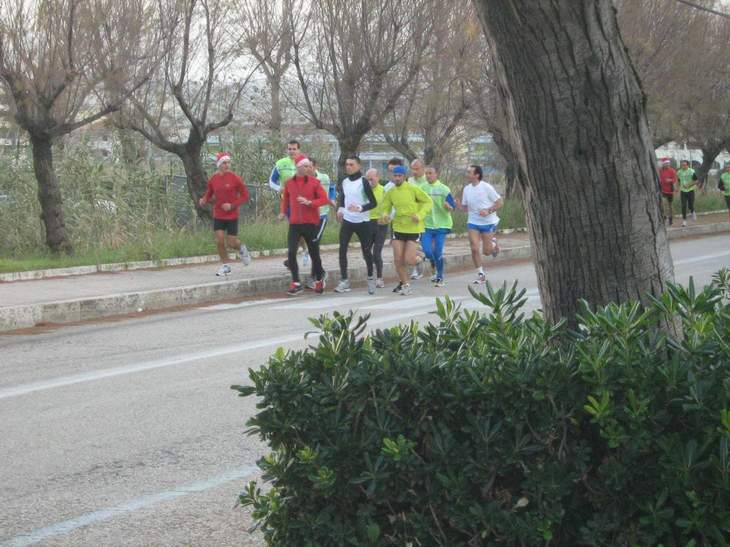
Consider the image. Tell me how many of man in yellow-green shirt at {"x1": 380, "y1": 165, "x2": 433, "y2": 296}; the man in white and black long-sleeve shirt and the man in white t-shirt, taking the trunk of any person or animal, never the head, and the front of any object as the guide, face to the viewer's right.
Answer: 0

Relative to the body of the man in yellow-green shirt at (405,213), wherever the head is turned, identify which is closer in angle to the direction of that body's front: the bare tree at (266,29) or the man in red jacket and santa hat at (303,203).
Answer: the man in red jacket and santa hat

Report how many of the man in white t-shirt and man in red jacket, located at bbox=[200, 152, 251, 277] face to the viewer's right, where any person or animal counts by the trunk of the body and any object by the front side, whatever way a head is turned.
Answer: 0

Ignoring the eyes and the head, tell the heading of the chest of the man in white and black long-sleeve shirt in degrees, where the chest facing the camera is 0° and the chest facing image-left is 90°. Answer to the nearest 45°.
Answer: approximately 45°

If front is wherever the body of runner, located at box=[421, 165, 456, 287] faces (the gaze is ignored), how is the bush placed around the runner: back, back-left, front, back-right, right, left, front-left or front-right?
front-left

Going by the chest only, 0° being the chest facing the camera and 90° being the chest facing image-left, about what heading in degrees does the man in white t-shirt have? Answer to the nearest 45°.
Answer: approximately 45°

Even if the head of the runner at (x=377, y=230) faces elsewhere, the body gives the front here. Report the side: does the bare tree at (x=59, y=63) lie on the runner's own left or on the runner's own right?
on the runner's own right

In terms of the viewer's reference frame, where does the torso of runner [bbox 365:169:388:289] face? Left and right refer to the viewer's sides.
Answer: facing the viewer and to the left of the viewer

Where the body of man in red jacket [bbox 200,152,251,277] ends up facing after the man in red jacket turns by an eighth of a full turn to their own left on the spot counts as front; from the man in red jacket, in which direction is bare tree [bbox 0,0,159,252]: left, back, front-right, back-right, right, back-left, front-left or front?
back-right

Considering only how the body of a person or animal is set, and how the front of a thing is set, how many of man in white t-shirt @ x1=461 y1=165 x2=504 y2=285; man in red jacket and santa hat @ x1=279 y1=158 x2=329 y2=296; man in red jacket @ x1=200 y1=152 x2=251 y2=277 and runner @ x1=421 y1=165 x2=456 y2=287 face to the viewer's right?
0

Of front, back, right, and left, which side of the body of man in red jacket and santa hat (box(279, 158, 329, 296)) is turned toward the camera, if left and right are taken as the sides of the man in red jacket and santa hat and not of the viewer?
front

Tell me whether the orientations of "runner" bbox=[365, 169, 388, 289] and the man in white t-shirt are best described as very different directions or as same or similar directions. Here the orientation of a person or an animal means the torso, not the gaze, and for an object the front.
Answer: same or similar directions

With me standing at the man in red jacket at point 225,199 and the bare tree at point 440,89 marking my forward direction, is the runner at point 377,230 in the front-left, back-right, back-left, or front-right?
front-right

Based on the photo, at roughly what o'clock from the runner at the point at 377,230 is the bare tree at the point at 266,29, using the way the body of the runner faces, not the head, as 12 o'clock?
The bare tree is roughly at 4 o'clock from the runner.

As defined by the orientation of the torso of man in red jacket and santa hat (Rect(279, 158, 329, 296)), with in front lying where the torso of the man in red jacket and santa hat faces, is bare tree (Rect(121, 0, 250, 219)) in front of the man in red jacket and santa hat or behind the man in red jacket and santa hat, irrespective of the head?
behind

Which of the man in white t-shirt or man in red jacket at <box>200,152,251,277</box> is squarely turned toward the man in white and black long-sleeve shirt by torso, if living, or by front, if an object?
the man in white t-shirt

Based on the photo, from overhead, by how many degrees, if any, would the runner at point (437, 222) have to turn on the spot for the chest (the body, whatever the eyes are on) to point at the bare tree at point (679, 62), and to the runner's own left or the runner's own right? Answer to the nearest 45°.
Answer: approximately 180°
